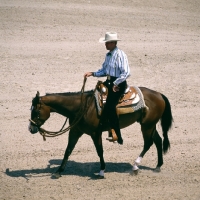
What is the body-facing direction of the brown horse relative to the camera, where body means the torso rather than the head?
to the viewer's left
